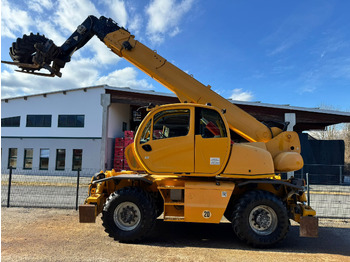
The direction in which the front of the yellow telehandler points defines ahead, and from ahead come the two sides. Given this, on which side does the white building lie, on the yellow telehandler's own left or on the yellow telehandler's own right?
on the yellow telehandler's own right

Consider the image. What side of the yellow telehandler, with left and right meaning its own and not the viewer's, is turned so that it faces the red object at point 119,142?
right

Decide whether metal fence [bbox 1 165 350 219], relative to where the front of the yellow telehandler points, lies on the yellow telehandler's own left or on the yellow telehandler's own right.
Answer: on the yellow telehandler's own right

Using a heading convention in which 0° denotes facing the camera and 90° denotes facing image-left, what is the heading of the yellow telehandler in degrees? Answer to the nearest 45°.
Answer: approximately 90°
